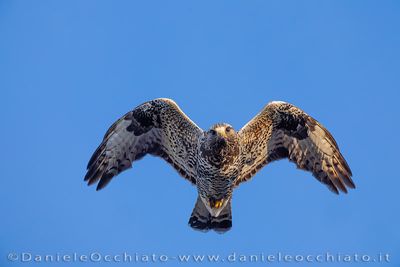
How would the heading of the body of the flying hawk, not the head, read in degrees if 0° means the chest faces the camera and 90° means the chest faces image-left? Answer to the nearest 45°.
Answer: approximately 0°
